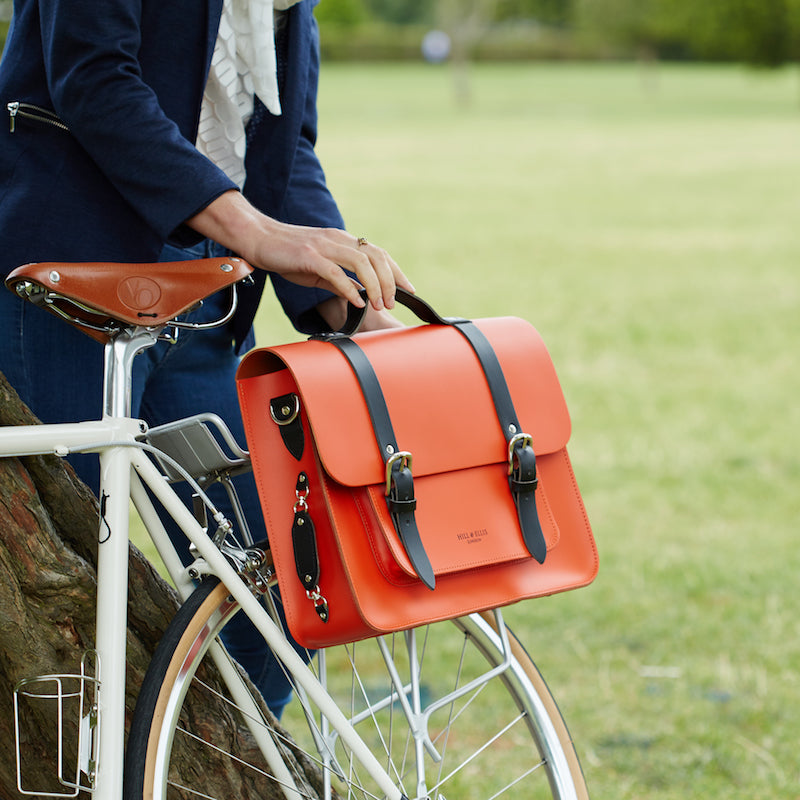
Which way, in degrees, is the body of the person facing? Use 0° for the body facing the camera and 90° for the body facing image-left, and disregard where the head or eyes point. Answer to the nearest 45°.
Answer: approximately 315°

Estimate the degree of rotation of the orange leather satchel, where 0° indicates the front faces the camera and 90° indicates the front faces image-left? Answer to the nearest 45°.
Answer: approximately 315°
